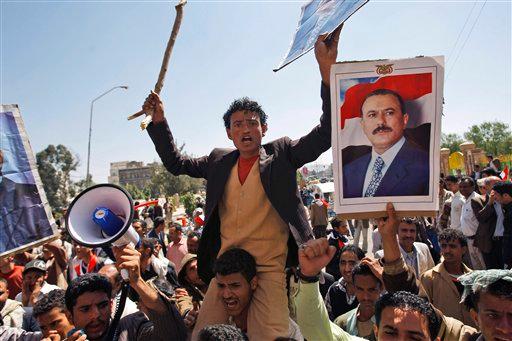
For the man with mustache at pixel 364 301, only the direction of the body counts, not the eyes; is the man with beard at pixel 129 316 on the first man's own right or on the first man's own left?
on the first man's own right

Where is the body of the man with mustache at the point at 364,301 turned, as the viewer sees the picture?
toward the camera
